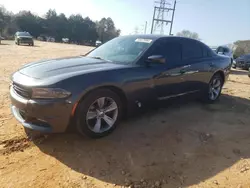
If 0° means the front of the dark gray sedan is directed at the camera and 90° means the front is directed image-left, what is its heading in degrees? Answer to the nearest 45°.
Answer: approximately 45°

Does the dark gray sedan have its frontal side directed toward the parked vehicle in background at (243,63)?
no
